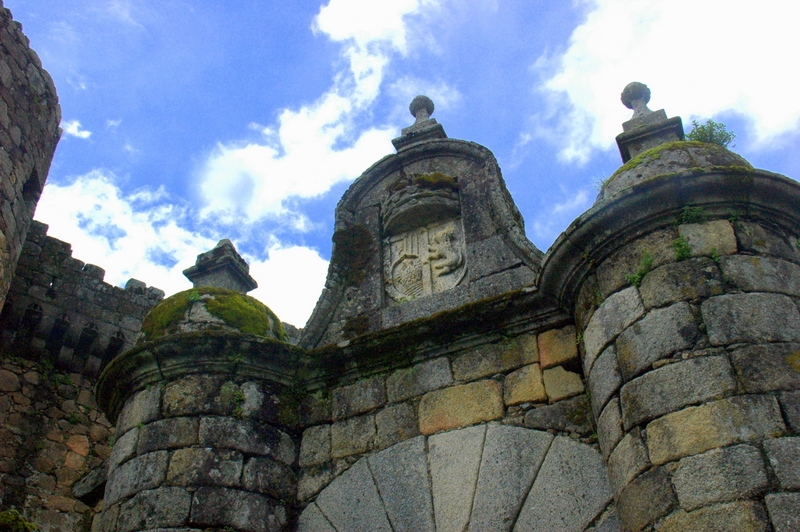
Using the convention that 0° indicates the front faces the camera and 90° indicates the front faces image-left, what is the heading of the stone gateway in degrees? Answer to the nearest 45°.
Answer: approximately 45°

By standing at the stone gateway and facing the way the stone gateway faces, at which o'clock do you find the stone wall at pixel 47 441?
The stone wall is roughly at 3 o'clock from the stone gateway.

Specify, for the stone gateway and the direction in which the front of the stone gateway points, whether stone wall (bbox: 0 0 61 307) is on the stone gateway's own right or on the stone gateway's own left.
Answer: on the stone gateway's own right

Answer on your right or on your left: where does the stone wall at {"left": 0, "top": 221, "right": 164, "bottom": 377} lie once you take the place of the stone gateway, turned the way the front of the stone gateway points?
on your right
